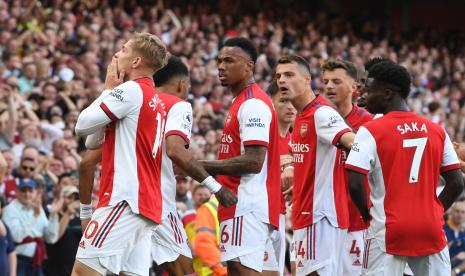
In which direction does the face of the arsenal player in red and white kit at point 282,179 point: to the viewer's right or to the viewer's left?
to the viewer's left

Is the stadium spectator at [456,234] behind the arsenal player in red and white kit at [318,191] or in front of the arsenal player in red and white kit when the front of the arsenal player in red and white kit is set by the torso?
behind

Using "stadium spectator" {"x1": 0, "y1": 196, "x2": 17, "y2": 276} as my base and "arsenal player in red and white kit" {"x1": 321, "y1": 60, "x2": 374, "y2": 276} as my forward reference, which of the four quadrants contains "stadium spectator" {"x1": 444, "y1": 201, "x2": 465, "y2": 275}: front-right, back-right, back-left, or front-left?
front-left

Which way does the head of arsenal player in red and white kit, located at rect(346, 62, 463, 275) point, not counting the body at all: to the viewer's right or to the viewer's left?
to the viewer's left

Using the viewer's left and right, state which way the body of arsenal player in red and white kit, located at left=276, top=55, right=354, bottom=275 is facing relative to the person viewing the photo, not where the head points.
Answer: facing the viewer and to the left of the viewer

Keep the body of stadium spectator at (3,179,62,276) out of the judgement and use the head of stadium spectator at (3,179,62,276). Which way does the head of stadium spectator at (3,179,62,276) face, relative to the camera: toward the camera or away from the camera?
toward the camera

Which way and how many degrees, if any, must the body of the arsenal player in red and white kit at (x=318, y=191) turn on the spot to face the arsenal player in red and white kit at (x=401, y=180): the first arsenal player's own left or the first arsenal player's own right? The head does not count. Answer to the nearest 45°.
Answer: approximately 90° to the first arsenal player's own left

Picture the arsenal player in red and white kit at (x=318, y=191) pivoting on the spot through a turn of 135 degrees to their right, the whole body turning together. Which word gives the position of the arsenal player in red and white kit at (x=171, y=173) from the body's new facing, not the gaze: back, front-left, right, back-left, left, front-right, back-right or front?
left

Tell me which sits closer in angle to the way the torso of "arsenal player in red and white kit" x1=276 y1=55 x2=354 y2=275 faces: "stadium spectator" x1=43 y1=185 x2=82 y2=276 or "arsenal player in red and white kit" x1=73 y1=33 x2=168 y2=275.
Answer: the arsenal player in red and white kit
